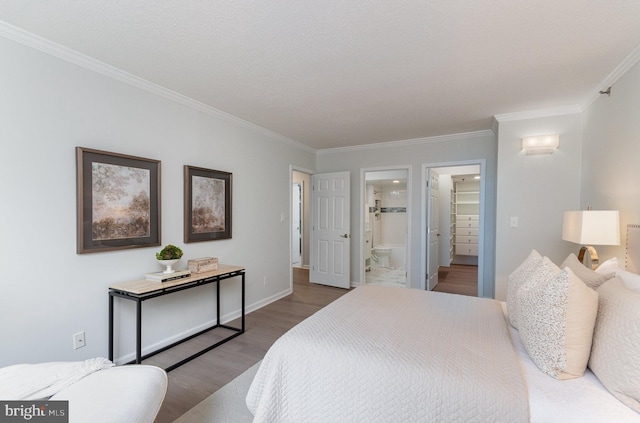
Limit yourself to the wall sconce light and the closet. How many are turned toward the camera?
2

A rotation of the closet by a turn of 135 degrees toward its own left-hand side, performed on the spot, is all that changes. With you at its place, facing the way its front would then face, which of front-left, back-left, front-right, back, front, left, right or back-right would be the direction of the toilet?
back

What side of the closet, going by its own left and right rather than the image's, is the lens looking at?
front

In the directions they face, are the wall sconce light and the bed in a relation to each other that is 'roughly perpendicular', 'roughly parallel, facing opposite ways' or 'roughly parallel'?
roughly perpendicular

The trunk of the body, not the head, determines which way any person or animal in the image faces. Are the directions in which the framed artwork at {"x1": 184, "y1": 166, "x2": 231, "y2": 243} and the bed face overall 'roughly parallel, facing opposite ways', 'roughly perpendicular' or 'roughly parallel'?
roughly parallel, facing opposite ways

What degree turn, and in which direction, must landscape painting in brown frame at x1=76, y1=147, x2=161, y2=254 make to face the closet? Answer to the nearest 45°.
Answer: approximately 45° to its left

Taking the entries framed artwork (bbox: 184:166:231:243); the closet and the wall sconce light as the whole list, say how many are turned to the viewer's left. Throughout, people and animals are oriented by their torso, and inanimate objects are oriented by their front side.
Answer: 0

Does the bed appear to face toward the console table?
yes

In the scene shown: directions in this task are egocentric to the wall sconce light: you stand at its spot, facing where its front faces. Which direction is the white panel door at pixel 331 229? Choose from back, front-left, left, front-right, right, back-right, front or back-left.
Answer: right

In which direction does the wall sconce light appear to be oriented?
toward the camera

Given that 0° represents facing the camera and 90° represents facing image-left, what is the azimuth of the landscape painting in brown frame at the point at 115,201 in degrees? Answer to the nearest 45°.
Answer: approximately 315°

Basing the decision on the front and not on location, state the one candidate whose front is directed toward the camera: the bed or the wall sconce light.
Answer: the wall sconce light

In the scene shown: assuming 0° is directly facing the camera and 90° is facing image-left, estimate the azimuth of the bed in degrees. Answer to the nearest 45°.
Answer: approximately 90°

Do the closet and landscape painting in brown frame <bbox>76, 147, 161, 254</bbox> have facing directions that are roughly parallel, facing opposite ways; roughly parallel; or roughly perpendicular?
roughly perpendicular

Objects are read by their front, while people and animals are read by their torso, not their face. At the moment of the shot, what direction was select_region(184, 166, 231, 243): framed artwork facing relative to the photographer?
facing the viewer and to the right of the viewer

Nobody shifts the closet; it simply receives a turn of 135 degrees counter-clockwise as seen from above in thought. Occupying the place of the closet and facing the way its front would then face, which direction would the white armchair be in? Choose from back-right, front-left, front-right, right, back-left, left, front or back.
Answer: back-right
